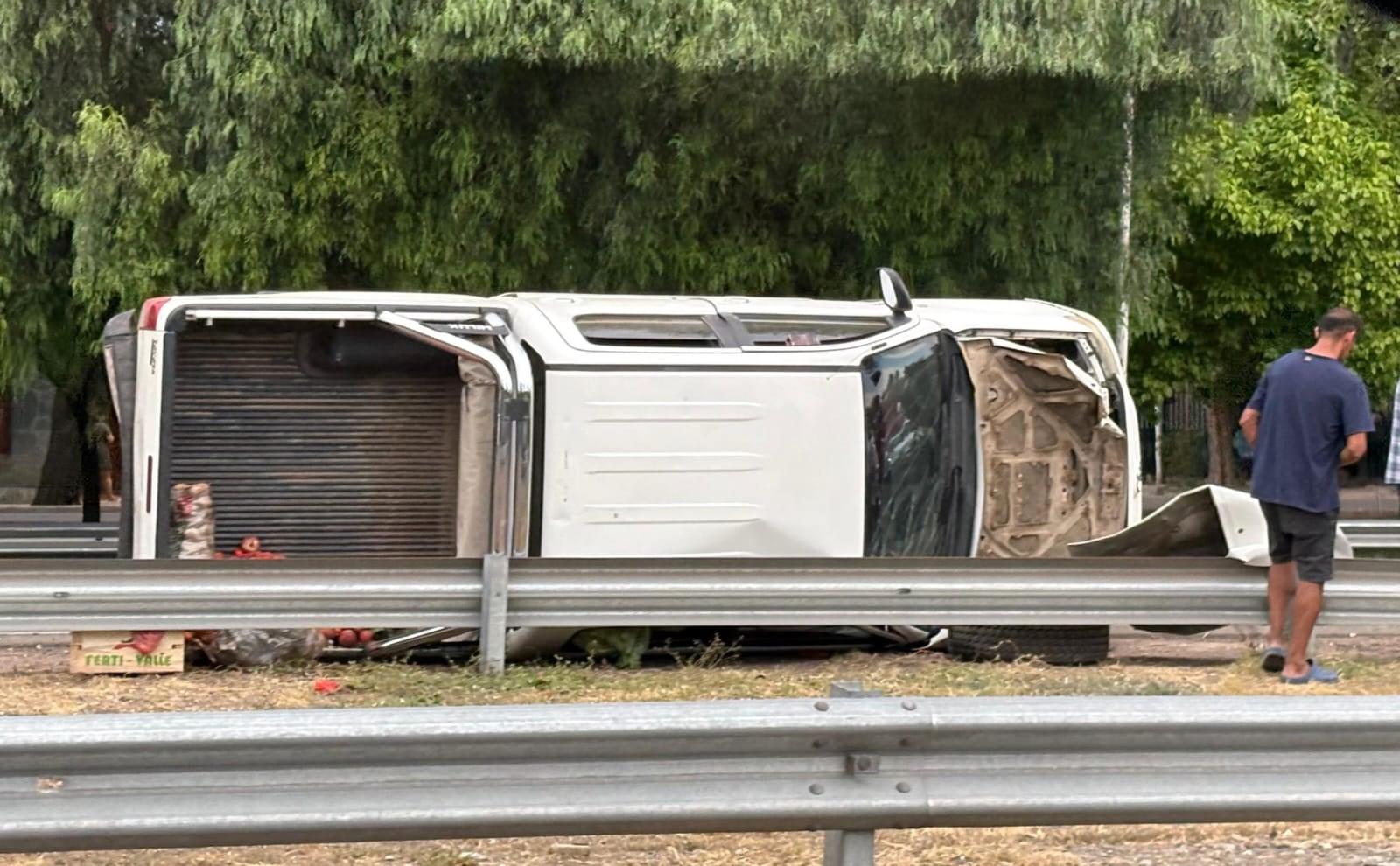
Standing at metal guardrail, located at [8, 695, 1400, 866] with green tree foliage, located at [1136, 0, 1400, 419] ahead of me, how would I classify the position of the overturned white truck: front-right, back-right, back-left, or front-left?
front-left

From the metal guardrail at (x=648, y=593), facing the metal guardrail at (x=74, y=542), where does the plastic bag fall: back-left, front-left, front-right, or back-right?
front-left

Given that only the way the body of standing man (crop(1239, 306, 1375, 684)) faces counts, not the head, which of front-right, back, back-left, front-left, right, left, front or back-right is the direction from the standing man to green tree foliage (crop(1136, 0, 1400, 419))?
front-left

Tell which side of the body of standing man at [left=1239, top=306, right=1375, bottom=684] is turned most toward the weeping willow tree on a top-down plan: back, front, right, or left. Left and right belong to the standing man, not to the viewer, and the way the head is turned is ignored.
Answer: left

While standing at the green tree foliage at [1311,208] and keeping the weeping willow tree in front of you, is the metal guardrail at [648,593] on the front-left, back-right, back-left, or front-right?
front-left
